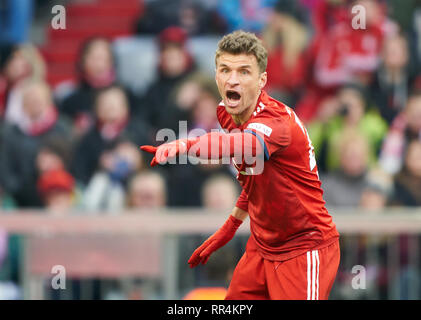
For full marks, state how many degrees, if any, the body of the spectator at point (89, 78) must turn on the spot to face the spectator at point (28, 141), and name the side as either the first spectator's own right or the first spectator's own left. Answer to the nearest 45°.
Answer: approximately 45° to the first spectator's own right

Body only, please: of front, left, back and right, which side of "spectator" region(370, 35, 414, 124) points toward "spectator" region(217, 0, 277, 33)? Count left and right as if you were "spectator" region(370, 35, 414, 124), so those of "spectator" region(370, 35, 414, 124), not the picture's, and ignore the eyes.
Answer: right

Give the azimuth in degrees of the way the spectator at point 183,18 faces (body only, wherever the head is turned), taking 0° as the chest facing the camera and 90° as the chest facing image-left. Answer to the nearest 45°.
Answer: approximately 0°

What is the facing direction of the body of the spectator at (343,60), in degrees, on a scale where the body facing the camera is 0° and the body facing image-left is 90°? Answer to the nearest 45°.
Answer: approximately 45°

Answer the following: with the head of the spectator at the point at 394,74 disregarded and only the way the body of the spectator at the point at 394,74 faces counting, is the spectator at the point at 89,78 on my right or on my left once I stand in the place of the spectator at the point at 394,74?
on my right

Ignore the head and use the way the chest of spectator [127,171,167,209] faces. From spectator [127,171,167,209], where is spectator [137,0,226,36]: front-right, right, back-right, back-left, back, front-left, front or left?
back

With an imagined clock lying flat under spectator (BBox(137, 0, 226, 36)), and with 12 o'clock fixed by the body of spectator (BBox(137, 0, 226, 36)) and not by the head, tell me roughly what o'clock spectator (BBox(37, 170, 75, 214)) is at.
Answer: spectator (BBox(37, 170, 75, 214)) is roughly at 1 o'clock from spectator (BBox(137, 0, 226, 36)).

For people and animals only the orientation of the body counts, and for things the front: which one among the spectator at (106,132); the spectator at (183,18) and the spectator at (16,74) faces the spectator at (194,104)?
the spectator at (183,18)

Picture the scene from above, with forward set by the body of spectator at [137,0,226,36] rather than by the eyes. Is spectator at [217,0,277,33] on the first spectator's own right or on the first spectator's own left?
on the first spectator's own left

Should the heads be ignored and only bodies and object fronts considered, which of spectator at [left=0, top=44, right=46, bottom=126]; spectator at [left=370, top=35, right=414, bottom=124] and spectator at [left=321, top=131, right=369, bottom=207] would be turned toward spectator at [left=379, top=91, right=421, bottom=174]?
spectator at [left=370, top=35, right=414, bottom=124]

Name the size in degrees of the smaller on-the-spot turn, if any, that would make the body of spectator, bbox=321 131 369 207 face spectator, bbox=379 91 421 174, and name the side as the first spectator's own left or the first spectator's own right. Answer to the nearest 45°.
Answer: approximately 135° to the first spectator's own left
